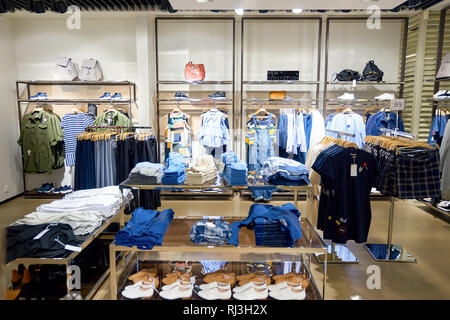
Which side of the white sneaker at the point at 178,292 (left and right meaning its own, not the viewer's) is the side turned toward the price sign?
back

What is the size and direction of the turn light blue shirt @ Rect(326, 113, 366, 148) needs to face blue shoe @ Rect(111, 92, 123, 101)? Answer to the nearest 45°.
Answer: approximately 90° to its right

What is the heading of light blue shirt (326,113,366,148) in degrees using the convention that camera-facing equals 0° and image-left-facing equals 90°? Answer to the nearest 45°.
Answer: approximately 0°

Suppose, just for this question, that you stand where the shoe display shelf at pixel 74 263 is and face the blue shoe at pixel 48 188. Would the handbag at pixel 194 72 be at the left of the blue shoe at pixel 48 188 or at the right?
right

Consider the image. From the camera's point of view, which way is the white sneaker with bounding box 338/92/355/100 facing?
to the viewer's left

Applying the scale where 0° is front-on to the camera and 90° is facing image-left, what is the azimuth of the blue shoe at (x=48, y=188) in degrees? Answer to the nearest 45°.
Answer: approximately 45°

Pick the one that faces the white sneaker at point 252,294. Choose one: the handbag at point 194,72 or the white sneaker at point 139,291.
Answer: the handbag

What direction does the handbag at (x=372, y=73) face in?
toward the camera

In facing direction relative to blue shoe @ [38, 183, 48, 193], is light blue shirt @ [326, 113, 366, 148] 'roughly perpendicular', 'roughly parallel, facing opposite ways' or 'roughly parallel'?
roughly parallel
